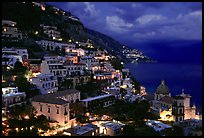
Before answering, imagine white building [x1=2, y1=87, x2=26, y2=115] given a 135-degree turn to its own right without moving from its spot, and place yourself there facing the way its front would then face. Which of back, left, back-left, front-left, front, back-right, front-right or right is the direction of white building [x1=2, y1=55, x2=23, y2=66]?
right

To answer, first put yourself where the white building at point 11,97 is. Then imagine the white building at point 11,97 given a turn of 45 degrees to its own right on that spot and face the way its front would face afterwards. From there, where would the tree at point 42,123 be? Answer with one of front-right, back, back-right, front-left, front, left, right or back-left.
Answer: front-left

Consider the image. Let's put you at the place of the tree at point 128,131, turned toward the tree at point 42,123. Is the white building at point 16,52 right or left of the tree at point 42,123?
right

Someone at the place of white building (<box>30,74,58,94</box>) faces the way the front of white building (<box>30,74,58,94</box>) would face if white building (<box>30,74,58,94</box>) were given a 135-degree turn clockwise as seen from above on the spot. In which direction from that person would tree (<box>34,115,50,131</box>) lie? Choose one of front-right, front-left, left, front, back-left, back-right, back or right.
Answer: left

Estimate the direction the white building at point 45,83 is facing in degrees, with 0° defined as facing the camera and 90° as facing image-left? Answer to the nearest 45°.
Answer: approximately 315°

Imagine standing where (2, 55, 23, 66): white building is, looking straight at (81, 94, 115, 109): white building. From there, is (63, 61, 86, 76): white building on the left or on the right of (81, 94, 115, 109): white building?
left

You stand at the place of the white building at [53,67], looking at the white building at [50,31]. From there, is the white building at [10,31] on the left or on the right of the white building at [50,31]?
left

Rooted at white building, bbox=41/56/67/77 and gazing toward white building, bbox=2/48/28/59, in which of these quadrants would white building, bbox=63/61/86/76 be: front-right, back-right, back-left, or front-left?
back-right

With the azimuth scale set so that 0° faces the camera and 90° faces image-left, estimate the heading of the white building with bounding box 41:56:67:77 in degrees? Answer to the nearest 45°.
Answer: approximately 315°

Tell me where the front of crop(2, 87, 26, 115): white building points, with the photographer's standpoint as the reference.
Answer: facing the viewer and to the right of the viewer

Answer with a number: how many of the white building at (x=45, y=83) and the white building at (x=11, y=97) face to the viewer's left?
0

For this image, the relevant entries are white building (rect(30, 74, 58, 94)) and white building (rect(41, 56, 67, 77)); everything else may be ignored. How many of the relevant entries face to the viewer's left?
0

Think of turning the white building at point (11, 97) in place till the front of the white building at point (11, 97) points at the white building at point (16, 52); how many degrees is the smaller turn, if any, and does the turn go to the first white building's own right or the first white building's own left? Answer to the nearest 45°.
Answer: approximately 135° to the first white building's own left

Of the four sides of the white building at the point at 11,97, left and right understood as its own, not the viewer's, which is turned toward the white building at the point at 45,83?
left

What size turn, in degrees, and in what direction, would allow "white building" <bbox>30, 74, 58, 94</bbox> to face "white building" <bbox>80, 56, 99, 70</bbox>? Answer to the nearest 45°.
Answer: approximately 90° to its left

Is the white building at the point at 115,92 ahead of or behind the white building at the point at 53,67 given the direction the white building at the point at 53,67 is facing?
ahead
